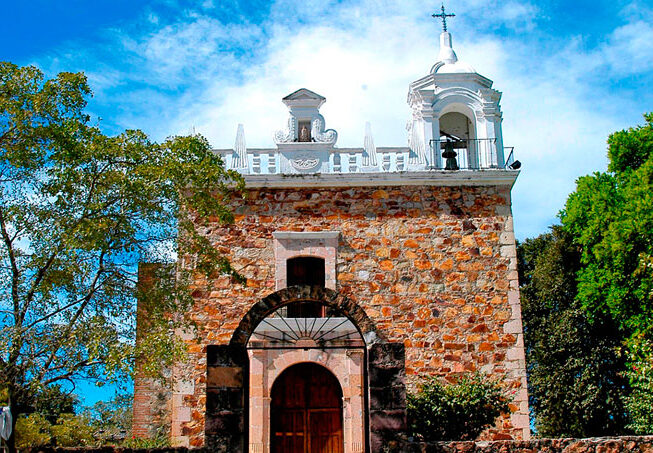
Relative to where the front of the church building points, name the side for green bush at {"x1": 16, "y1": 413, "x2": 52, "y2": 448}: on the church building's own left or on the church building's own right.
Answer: on the church building's own right

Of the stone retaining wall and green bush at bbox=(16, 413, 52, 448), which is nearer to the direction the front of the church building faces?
the stone retaining wall

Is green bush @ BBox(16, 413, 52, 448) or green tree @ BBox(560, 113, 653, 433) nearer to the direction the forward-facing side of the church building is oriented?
the green bush

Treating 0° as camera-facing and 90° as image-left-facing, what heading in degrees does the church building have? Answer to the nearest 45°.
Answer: approximately 0°

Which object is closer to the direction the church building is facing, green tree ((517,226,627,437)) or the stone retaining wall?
the stone retaining wall

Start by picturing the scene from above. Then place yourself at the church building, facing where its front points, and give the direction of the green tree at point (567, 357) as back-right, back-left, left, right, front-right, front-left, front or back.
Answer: back-left

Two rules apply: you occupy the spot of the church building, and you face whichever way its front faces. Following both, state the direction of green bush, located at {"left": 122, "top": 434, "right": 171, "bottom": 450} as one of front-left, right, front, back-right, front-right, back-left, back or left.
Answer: right

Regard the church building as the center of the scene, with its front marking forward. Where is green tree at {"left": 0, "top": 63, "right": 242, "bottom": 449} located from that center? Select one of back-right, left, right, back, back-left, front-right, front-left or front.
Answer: front-right

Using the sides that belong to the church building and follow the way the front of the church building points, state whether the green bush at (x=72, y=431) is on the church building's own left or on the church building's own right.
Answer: on the church building's own right
